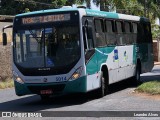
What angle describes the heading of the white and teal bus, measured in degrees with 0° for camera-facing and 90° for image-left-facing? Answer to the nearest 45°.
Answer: approximately 45°
